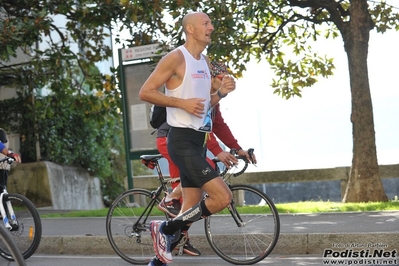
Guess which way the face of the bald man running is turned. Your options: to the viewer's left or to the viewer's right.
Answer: to the viewer's right

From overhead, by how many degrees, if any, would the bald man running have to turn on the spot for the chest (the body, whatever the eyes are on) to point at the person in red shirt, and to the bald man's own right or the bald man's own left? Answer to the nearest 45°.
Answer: approximately 90° to the bald man's own left

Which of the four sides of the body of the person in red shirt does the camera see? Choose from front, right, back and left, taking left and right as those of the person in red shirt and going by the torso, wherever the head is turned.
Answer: right

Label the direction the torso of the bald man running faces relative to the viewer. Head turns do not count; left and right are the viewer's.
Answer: facing to the right of the viewer

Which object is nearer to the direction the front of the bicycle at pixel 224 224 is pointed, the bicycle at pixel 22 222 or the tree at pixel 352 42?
the tree

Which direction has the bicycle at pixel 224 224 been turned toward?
to the viewer's right

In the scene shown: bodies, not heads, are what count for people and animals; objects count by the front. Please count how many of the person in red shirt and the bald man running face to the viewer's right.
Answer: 2

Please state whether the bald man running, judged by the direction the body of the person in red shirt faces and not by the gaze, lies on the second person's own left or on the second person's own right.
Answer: on the second person's own right

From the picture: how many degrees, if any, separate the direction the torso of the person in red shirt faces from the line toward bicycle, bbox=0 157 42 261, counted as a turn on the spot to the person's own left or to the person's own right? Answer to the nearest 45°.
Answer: approximately 135° to the person's own left

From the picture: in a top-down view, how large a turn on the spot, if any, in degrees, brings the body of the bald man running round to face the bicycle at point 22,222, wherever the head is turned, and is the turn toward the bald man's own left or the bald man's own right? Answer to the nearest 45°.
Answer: approximately 135° to the bald man's own left

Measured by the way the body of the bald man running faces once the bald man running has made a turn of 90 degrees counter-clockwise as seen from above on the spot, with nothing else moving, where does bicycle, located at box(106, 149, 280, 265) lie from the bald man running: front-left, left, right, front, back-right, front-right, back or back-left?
front

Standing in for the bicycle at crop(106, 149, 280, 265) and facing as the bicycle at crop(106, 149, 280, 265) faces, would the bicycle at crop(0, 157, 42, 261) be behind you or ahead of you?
behind
